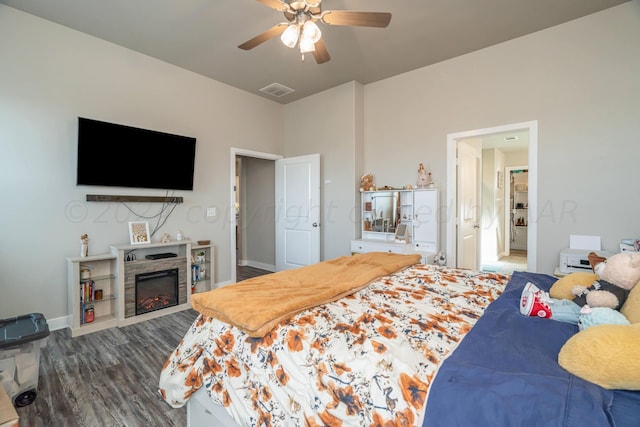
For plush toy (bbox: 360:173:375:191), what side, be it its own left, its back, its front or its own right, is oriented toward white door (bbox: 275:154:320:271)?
right

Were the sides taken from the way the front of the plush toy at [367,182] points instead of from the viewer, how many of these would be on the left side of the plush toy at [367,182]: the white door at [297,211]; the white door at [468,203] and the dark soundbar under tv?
1

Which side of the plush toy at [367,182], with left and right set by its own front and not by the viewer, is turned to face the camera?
front

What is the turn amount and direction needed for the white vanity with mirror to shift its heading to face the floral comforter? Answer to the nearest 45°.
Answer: approximately 45° to its left

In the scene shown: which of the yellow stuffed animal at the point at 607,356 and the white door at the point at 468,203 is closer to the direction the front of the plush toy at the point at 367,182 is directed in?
the yellow stuffed animal

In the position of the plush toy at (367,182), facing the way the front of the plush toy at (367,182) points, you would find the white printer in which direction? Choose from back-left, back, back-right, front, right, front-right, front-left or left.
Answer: front-left

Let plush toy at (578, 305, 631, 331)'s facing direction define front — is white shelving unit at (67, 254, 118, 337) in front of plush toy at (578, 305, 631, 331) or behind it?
in front

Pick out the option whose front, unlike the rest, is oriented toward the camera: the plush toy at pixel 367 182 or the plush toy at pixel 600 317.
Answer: the plush toy at pixel 367 182

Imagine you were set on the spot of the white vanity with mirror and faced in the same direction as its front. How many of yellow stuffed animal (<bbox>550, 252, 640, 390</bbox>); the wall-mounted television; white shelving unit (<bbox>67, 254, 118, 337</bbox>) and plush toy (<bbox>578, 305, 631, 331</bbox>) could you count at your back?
0

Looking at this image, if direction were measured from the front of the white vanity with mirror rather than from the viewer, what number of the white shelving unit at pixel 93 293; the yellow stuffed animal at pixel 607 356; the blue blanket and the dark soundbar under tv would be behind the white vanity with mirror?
0

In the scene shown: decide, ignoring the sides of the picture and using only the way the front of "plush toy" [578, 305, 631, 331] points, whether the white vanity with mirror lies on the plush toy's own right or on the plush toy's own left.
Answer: on the plush toy's own right

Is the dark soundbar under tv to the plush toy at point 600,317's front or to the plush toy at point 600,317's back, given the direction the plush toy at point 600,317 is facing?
to the front

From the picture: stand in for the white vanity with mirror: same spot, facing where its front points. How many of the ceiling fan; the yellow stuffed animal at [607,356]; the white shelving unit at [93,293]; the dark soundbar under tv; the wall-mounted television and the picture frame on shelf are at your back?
0

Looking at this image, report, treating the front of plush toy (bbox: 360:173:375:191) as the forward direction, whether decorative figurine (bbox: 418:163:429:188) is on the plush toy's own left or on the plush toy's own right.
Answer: on the plush toy's own left

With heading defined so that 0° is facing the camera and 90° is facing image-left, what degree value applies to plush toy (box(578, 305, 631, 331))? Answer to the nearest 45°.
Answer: approximately 90°
